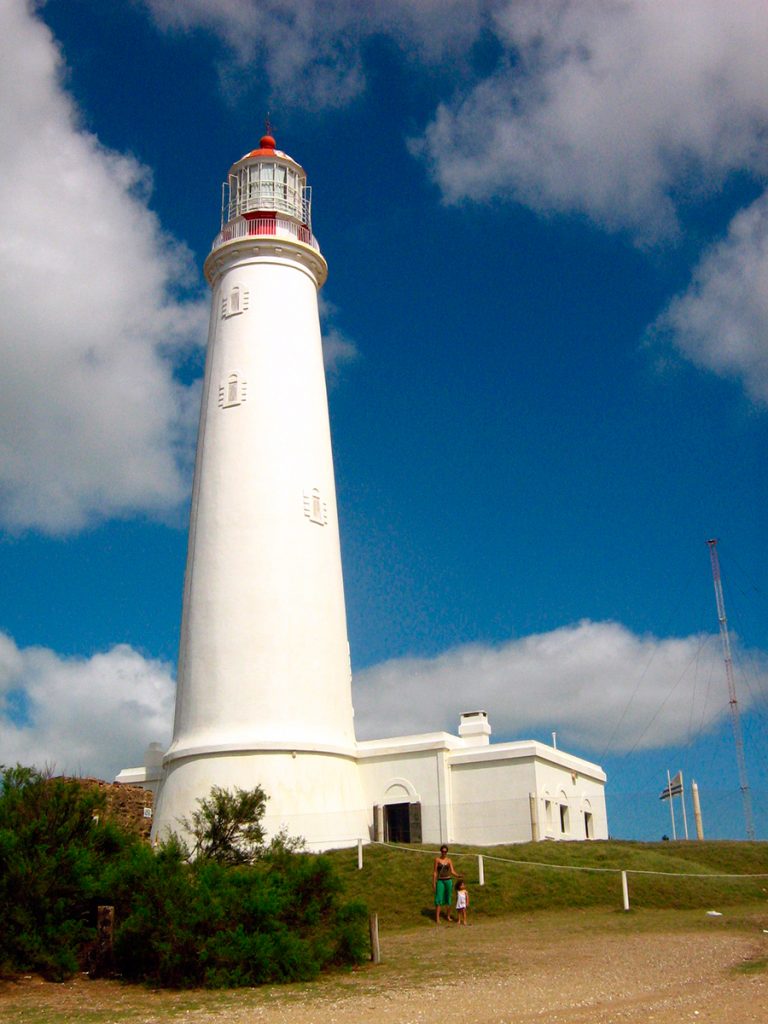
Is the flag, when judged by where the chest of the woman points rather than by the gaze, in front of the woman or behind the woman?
behind

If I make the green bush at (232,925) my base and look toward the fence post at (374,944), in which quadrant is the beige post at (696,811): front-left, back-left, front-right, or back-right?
front-left

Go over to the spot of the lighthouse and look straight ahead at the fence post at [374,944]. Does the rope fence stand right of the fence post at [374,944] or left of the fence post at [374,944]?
left

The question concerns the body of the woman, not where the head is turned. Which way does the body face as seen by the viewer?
toward the camera

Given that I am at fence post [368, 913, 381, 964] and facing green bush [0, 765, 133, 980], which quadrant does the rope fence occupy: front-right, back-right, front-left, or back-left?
back-right

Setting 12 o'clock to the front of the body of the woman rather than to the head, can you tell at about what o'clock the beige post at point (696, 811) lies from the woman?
The beige post is roughly at 7 o'clock from the woman.

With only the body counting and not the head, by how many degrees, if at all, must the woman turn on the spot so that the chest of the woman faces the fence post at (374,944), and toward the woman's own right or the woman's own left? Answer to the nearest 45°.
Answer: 0° — they already face it

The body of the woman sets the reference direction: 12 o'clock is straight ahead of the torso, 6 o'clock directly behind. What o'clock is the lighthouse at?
The lighthouse is roughly at 5 o'clock from the woman.

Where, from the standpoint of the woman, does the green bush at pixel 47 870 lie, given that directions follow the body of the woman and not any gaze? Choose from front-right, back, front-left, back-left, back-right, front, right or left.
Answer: front-right

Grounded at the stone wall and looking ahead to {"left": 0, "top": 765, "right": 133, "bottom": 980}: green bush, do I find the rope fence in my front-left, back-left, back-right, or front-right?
front-left

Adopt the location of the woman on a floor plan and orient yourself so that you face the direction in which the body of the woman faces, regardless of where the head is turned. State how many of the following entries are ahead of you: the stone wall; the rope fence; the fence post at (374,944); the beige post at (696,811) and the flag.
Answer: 1
